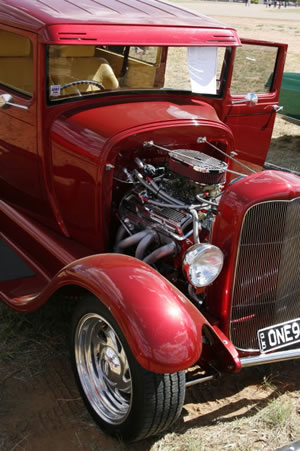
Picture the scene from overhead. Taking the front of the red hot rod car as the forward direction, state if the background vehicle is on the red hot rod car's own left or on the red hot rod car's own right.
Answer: on the red hot rod car's own left

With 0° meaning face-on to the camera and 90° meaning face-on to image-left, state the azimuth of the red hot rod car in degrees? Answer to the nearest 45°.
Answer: approximately 315°
